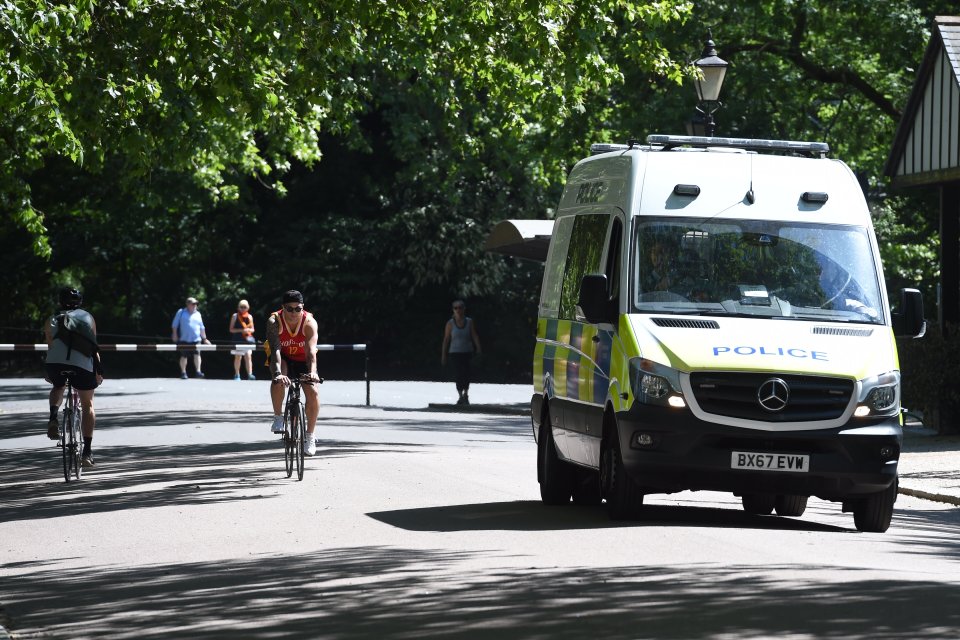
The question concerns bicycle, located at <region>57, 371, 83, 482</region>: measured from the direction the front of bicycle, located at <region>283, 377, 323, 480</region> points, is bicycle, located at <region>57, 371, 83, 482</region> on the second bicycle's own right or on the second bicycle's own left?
on the second bicycle's own right

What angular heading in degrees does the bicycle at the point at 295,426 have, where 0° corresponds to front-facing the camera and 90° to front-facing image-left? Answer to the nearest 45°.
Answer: approximately 0°

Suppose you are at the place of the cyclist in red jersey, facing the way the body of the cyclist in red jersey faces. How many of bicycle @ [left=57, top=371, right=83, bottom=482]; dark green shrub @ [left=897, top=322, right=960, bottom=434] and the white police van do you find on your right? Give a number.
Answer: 1

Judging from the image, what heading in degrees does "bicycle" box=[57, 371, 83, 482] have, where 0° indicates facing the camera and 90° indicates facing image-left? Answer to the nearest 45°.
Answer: approximately 180°

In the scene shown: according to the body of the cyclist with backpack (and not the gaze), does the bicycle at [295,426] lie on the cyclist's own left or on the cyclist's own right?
on the cyclist's own right

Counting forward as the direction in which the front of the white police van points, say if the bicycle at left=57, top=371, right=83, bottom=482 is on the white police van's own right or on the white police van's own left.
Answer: on the white police van's own right

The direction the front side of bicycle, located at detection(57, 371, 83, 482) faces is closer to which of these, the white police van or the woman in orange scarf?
the woman in orange scarf

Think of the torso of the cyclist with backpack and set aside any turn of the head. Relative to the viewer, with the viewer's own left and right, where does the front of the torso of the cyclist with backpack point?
facing away from the viewer

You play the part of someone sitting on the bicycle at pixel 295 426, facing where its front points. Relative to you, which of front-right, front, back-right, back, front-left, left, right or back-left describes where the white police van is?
front-left

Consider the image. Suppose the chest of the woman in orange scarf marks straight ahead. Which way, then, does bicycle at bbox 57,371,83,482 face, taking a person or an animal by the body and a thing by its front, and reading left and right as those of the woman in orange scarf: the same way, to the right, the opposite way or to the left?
the opposite way

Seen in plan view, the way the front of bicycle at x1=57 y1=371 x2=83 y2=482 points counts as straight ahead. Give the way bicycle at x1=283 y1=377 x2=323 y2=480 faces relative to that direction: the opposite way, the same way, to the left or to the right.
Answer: the opposite way
